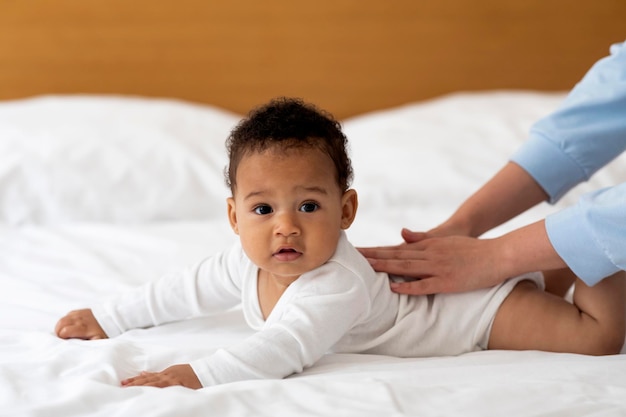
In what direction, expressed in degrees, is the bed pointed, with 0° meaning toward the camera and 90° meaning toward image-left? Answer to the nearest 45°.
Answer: approximately 0°
